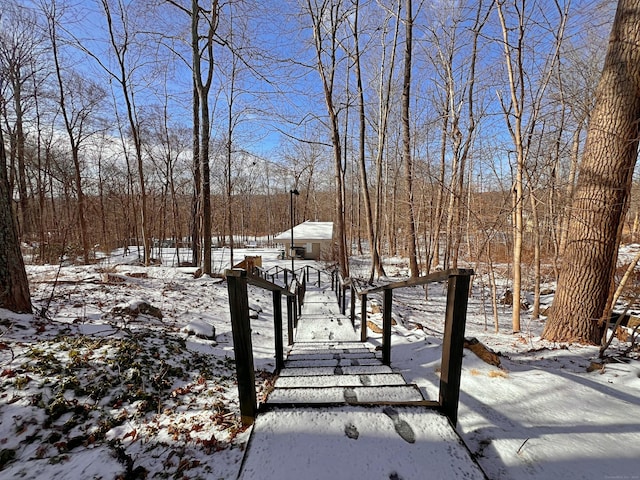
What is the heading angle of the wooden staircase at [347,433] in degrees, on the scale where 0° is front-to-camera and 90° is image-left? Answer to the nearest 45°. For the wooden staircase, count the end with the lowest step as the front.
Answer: approximately 180°

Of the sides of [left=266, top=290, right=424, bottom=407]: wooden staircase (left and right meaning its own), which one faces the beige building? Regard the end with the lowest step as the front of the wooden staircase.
front

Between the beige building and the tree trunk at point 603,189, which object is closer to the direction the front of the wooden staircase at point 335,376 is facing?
the beige building

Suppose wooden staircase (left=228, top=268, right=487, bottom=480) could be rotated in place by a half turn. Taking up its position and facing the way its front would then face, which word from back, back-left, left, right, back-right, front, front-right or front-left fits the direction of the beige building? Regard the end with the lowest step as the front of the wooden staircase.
back

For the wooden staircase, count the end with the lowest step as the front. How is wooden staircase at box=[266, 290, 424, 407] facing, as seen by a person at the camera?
facing away from the viewer
